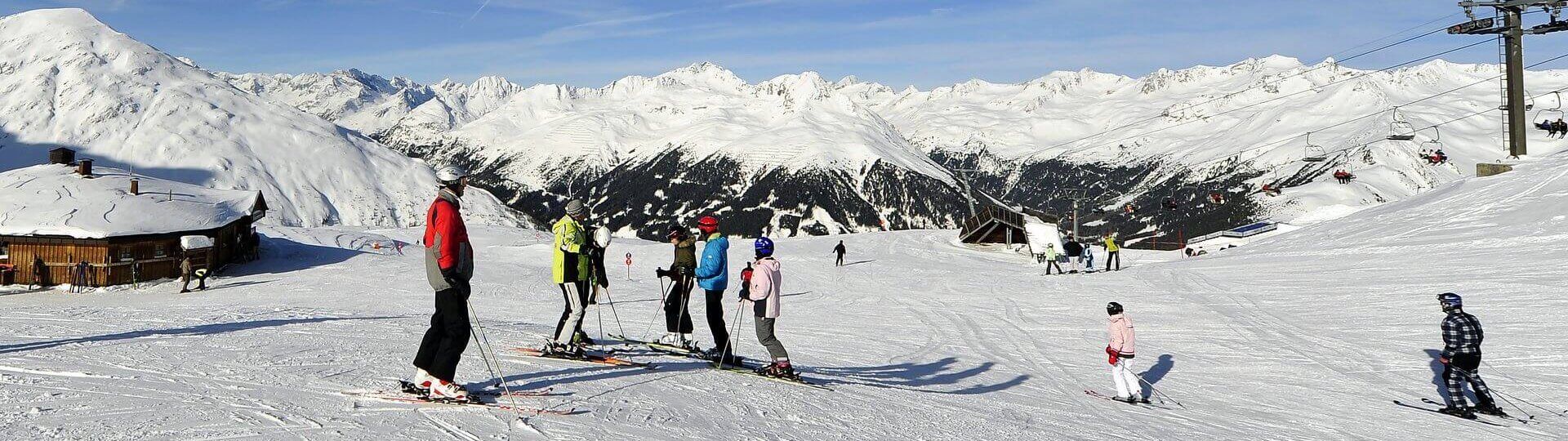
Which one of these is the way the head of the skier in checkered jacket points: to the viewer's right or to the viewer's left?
to the viewer's left

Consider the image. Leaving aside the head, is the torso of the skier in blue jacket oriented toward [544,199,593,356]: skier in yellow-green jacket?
yes

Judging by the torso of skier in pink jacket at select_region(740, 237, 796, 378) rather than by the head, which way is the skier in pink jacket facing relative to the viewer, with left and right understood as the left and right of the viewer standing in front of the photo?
facing to the left of the viewer

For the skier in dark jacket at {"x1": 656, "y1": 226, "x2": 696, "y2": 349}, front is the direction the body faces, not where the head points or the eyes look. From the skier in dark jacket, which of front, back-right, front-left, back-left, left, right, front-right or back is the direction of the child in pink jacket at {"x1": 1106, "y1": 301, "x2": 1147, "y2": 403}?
back

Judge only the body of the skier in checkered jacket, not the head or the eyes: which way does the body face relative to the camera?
to the viewer's left

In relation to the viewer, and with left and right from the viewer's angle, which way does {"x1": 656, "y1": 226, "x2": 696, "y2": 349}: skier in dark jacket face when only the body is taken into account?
facing to the left of the viewer

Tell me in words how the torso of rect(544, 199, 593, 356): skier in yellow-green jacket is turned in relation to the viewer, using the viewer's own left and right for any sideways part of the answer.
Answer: facing to the right of the viewer

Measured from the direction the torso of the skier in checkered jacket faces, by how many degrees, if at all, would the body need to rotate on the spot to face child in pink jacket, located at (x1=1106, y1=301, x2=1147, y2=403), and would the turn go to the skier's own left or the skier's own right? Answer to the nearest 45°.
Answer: approximately 45° to the skier's own left

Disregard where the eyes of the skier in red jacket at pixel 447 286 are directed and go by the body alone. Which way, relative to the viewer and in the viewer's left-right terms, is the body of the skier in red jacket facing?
facing to the right of the viewer

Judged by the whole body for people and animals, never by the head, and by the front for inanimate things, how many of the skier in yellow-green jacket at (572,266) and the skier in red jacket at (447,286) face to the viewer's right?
2
